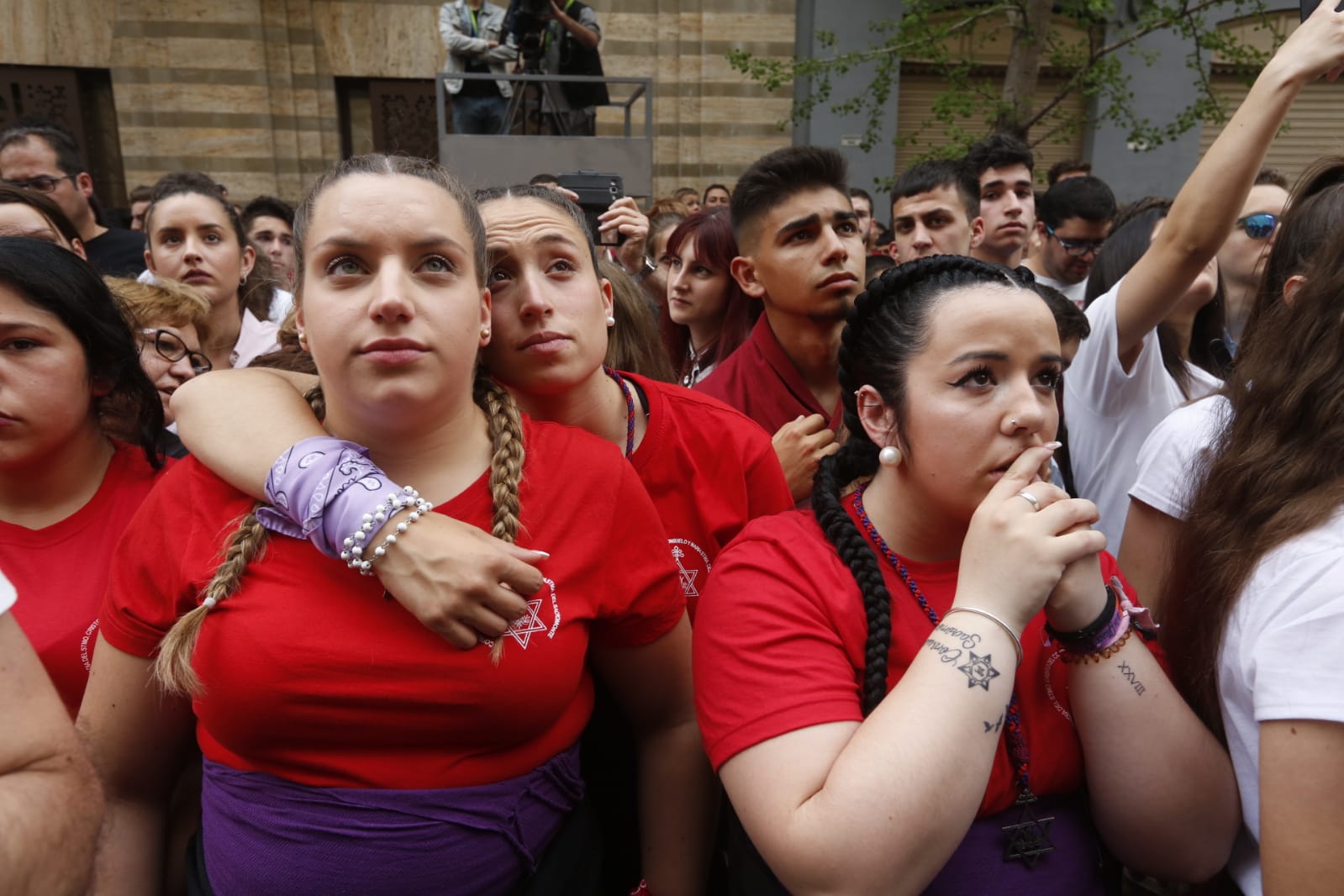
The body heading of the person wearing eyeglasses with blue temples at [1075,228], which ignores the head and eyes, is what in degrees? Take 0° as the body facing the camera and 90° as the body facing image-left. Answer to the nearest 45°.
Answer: approximately 315°

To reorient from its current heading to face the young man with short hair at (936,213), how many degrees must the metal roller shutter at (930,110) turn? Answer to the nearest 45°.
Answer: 0° — it already faces them

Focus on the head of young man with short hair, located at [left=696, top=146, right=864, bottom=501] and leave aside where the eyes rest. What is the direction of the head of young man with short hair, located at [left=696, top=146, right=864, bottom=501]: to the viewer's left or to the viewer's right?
to the viewer's right

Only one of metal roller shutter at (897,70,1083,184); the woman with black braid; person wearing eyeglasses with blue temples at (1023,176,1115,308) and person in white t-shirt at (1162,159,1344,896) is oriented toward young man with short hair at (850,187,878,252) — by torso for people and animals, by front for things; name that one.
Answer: the metal roller shutter

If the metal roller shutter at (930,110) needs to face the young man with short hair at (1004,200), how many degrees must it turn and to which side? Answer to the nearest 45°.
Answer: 0° — it already faces them
